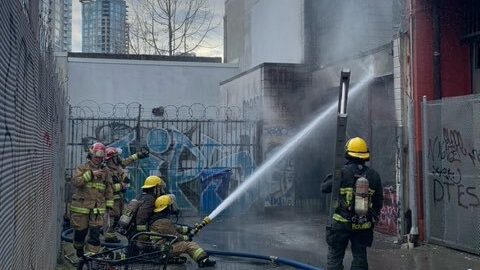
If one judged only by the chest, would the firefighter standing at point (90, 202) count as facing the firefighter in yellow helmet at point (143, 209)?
no

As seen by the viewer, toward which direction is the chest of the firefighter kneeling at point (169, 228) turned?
to the viewer's right

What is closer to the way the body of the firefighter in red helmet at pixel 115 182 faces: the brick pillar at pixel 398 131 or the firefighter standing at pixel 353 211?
the brick pillar

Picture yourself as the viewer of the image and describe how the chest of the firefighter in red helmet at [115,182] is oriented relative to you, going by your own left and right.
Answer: facing to the right of the viewer

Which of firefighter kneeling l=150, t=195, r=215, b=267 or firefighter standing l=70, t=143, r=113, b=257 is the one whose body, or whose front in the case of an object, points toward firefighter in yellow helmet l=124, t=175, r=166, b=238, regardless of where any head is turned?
the firefighter standing

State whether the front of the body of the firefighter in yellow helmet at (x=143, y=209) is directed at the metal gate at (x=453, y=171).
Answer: yes

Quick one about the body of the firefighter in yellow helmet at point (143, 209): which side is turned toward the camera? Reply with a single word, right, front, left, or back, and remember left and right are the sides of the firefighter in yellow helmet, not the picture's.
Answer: right
